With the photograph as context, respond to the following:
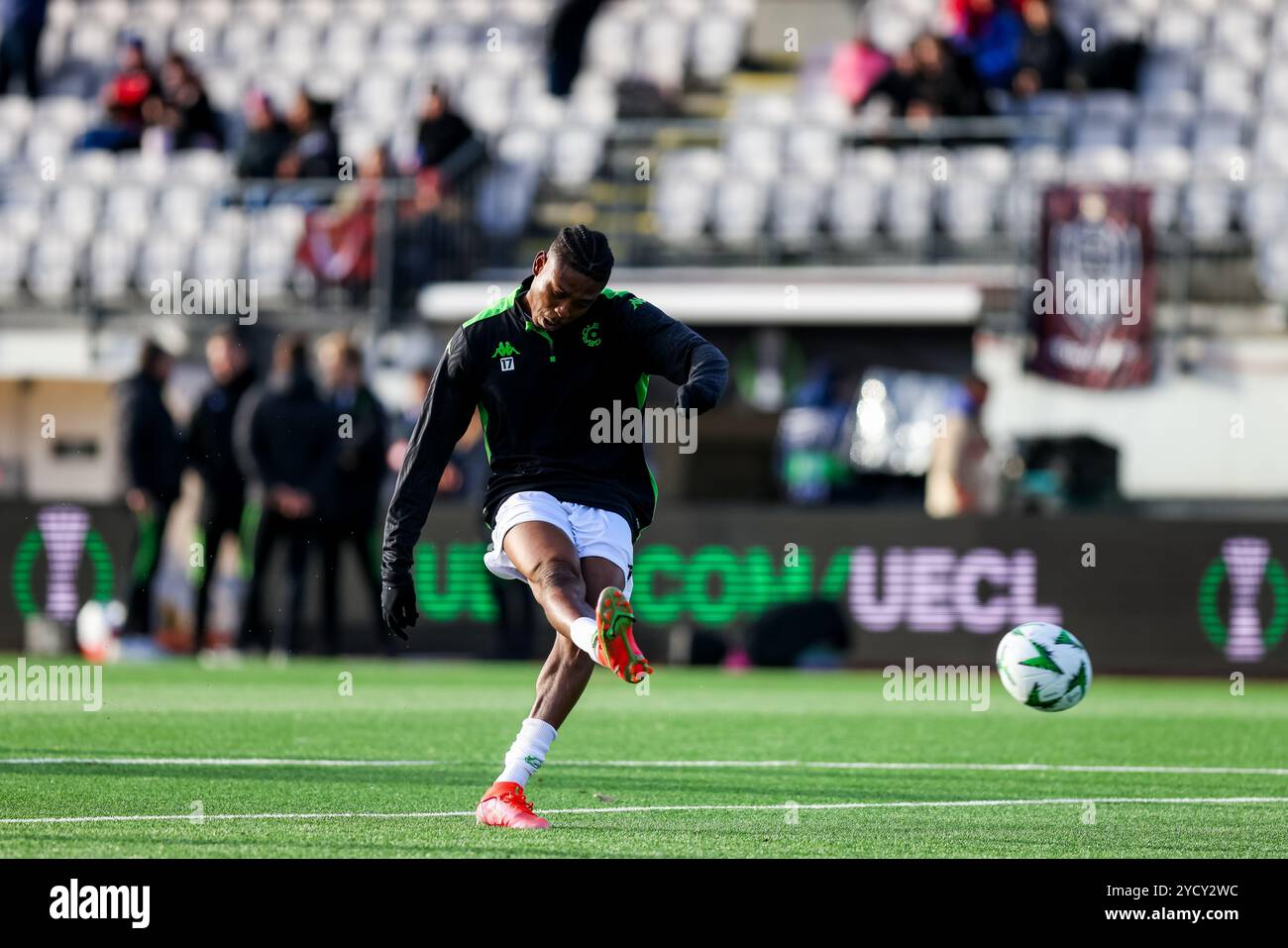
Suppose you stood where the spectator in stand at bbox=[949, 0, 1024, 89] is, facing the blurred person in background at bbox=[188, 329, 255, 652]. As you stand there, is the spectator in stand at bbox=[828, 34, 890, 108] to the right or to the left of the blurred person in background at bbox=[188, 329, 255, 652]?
right

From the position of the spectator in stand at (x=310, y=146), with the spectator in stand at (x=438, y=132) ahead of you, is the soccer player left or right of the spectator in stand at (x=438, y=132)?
right

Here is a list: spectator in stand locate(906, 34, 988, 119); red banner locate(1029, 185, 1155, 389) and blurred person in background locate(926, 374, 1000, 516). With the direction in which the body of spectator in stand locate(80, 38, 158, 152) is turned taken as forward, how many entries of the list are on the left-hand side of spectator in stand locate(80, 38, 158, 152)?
3

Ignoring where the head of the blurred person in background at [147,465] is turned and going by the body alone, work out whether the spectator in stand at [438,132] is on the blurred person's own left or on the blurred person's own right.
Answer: on the blurred person's own left

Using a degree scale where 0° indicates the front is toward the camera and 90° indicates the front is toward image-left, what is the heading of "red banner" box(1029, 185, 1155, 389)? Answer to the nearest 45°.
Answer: approximately 0°

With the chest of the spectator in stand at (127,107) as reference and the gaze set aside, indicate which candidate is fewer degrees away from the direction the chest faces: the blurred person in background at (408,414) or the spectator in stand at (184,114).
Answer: the blurred person in background

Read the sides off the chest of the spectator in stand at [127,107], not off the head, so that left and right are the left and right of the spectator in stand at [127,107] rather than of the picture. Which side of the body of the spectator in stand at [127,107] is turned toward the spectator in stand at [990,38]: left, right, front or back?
left

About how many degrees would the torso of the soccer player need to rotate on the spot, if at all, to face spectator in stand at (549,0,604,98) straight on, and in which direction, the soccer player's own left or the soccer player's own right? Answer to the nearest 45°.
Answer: approximately 180°

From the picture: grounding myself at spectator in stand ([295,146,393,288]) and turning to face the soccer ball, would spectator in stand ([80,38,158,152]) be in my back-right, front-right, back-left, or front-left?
back-right

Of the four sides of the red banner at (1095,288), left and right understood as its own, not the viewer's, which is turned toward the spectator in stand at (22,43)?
right

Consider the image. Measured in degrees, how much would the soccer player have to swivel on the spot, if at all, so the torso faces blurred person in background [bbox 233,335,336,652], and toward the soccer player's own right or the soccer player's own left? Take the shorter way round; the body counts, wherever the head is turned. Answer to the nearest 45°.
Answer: approximately 180°

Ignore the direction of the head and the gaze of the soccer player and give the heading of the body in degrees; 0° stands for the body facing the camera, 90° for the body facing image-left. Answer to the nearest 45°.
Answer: approximately 0°

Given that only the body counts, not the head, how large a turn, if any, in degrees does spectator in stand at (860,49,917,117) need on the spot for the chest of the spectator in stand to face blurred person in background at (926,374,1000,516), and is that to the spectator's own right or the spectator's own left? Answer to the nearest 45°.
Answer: approximately 45° to the spectator's own left

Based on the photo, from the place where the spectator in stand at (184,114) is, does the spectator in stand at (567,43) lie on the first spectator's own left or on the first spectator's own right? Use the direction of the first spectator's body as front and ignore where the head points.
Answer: on the first spectator's own left
